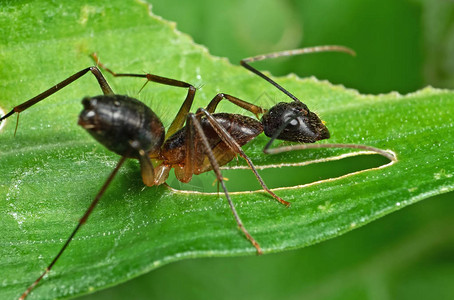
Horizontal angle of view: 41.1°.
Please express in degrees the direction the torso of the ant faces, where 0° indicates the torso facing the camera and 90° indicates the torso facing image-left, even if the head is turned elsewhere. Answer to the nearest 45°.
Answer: approximately 270°
